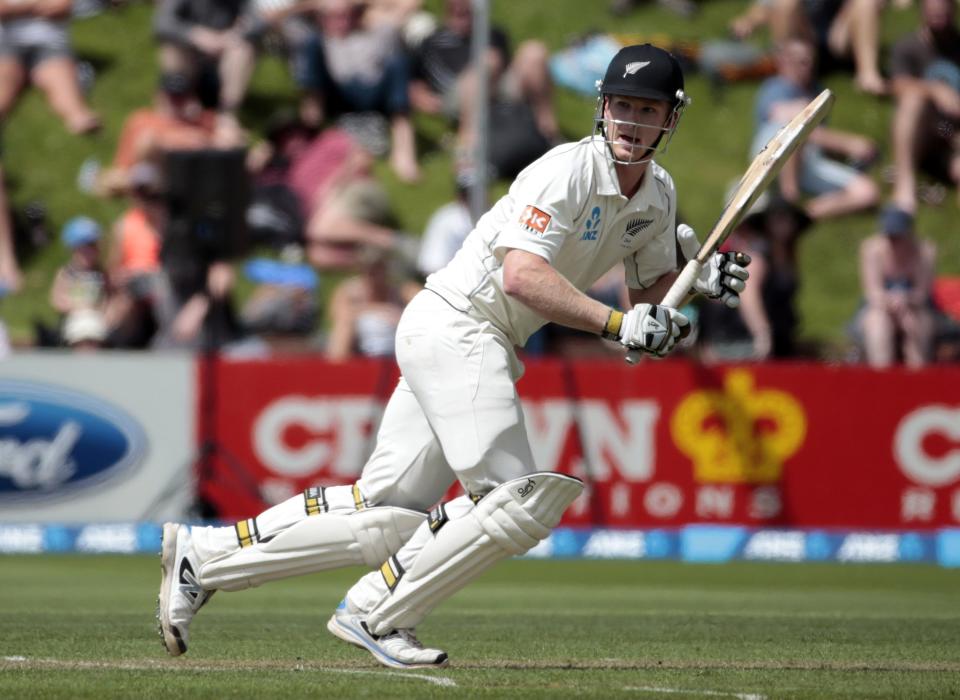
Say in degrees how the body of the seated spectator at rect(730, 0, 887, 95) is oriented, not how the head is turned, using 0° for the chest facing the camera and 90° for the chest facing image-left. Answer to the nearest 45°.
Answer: approximately 0°

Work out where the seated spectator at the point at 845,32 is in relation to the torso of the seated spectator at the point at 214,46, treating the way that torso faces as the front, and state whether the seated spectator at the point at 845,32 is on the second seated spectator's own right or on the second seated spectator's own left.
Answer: on the second seated spectator's own left

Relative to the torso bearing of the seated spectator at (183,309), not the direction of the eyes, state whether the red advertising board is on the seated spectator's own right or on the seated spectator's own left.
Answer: on the seated spectator's own left

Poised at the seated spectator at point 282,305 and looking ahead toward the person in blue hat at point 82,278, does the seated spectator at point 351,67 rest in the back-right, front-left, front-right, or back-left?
back-right

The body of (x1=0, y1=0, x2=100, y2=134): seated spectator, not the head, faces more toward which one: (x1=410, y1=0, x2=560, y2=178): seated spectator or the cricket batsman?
the cricket batsman

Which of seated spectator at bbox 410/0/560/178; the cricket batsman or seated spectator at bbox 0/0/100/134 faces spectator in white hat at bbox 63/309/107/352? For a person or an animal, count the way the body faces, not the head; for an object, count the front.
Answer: seated spectator at bbox 0/0/100/134

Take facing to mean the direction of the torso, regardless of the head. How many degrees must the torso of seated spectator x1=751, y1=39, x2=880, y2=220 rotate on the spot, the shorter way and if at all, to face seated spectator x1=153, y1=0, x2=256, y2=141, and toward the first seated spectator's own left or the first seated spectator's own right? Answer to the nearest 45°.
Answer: approximately 135° to the first seated spectator's own right
